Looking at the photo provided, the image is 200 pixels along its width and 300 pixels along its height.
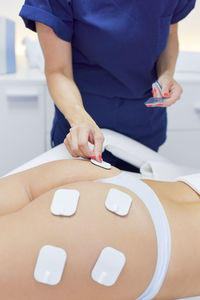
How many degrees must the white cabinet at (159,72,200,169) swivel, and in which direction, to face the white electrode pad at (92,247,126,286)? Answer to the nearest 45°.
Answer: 0° — it already faces it

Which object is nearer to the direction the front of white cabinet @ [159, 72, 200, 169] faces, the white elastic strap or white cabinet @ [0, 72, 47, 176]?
the white elastic strap

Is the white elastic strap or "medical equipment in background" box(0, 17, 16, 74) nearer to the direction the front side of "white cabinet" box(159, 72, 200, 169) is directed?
the white elastic strap

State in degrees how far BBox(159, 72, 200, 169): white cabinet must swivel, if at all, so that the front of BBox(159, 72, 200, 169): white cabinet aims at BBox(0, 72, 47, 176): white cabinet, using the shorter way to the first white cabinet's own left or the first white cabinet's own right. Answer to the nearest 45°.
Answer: approximately 45° to the first white cabinet's own right

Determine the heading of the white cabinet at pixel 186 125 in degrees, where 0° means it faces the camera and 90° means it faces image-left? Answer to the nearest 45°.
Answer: approximately 0°

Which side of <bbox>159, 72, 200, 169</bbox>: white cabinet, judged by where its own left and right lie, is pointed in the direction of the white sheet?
front

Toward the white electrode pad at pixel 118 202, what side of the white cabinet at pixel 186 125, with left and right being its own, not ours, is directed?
front

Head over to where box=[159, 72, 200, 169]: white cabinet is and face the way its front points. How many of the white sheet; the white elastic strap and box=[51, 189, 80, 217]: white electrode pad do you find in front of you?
3

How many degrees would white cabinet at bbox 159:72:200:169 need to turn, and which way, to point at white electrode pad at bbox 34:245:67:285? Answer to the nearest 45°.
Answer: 0° — it already faces it

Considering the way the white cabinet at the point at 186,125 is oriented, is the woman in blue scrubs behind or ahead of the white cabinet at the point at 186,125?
ahead

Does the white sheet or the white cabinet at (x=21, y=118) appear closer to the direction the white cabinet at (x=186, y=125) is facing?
the white sheet
